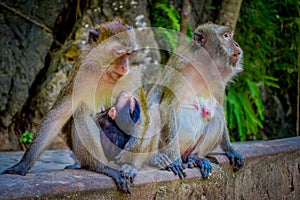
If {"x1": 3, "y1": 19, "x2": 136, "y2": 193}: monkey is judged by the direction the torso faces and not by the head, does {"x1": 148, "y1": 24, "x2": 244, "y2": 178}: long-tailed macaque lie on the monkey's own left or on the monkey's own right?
on the monkey's own left

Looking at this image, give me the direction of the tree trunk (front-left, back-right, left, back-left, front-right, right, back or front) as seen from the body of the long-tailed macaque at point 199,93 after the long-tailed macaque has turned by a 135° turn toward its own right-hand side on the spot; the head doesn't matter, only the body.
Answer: right

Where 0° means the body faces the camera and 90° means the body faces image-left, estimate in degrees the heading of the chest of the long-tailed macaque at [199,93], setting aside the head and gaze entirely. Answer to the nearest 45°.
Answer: approximately 315°

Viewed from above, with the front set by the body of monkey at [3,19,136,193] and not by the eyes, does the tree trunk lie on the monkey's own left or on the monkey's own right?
on the monkey's own left

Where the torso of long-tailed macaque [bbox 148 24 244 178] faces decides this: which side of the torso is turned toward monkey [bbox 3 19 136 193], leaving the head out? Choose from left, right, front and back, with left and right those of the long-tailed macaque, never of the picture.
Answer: right

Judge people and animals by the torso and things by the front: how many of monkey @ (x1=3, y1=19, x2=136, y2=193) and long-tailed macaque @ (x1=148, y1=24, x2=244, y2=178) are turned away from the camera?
0

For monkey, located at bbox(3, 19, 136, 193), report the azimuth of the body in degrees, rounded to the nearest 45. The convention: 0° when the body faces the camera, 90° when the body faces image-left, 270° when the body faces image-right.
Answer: approximately 315°
